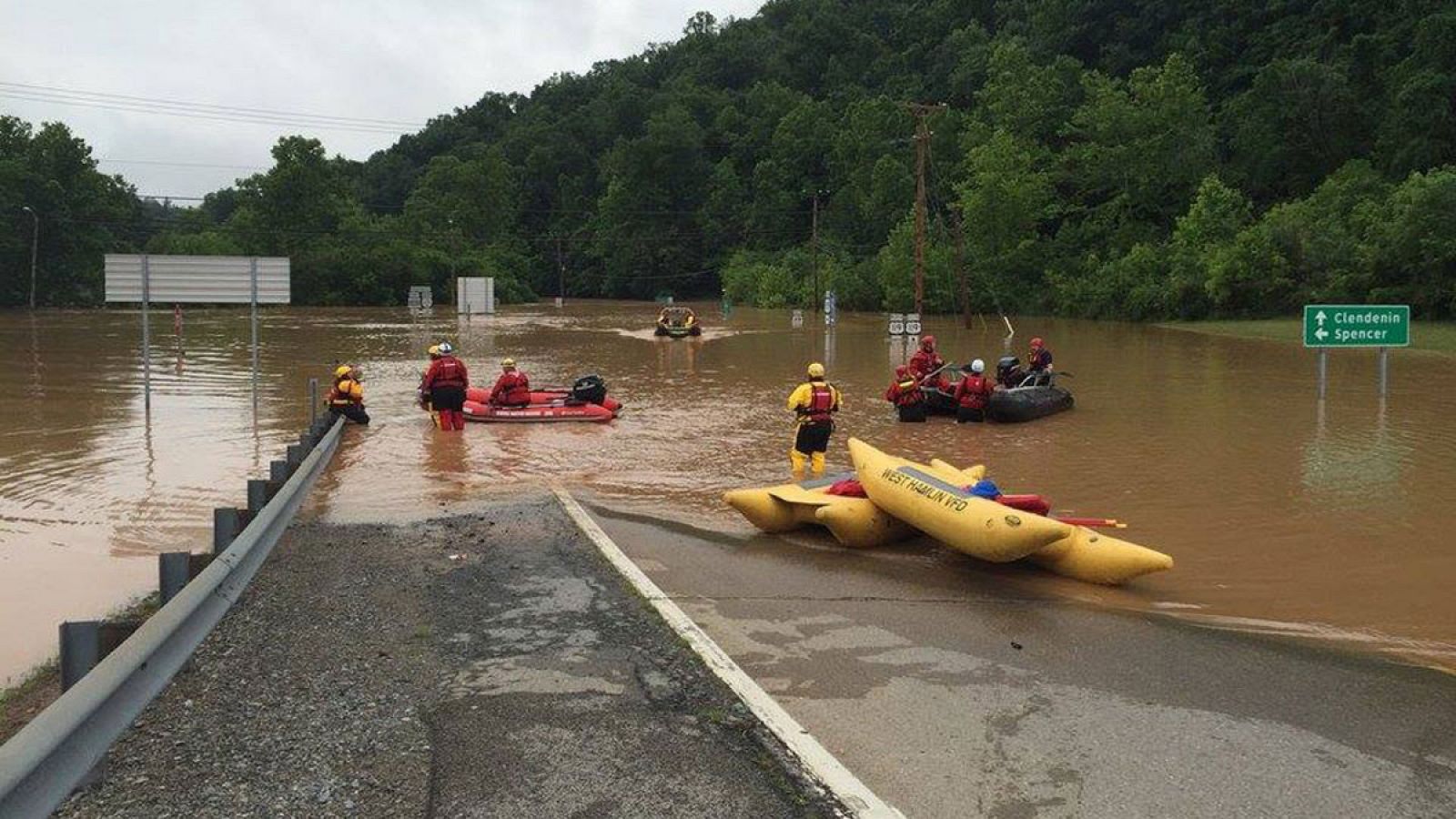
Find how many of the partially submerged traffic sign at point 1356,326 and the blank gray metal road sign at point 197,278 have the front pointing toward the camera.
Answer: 1

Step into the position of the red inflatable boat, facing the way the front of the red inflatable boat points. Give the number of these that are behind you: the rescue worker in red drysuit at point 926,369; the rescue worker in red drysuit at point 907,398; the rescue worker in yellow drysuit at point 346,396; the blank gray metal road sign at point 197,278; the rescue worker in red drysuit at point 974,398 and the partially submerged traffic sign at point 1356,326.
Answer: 4

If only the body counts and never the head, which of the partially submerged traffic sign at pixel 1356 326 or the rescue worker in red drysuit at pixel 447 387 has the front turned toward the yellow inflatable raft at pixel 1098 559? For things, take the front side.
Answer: the partially submerged traffic sign

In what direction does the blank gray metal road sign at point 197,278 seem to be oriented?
away from the camera

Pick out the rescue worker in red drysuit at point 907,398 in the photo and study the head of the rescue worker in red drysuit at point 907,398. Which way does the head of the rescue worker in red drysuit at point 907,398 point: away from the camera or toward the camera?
away from the camera

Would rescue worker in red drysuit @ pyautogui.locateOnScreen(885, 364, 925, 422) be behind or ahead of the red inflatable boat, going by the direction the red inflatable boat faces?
behind

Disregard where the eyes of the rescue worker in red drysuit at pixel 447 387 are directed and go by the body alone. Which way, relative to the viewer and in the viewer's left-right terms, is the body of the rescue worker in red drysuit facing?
facing away from the viewer

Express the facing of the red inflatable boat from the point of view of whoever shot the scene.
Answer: facing to the left of the viewer

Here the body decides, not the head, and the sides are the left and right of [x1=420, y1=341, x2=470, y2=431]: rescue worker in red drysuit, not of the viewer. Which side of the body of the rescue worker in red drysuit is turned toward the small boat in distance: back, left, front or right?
front

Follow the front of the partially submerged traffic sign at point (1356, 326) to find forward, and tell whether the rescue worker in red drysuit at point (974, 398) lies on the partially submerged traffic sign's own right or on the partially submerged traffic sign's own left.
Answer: on the partially submerged traffic sign's own right

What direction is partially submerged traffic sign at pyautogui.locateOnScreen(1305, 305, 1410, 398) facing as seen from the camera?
toward the camera

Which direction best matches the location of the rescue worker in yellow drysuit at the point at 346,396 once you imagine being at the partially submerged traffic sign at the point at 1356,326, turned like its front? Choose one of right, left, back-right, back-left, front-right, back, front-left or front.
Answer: front-right
